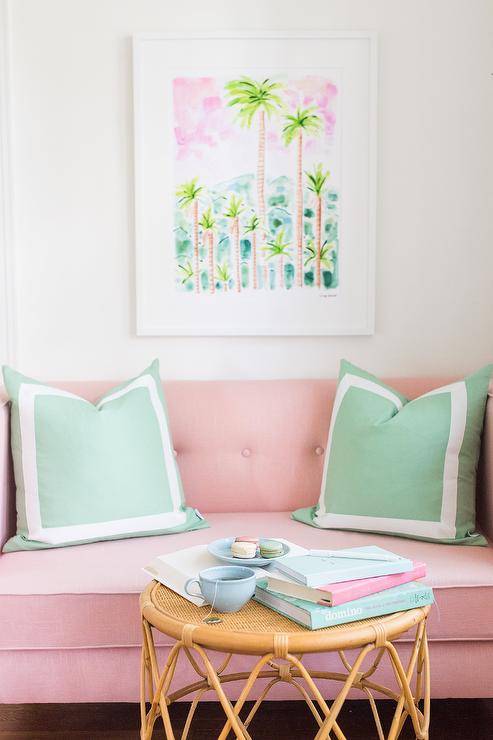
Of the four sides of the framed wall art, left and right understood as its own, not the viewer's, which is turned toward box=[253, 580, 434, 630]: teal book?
front

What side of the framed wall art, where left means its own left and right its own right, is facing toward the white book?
front

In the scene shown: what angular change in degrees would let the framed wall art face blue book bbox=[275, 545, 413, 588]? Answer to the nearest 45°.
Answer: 0° — it already faces it

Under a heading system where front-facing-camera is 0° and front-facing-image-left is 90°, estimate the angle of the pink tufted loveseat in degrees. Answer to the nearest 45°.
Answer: approximately 0°

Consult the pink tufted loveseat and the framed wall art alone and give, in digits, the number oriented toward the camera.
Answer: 2
